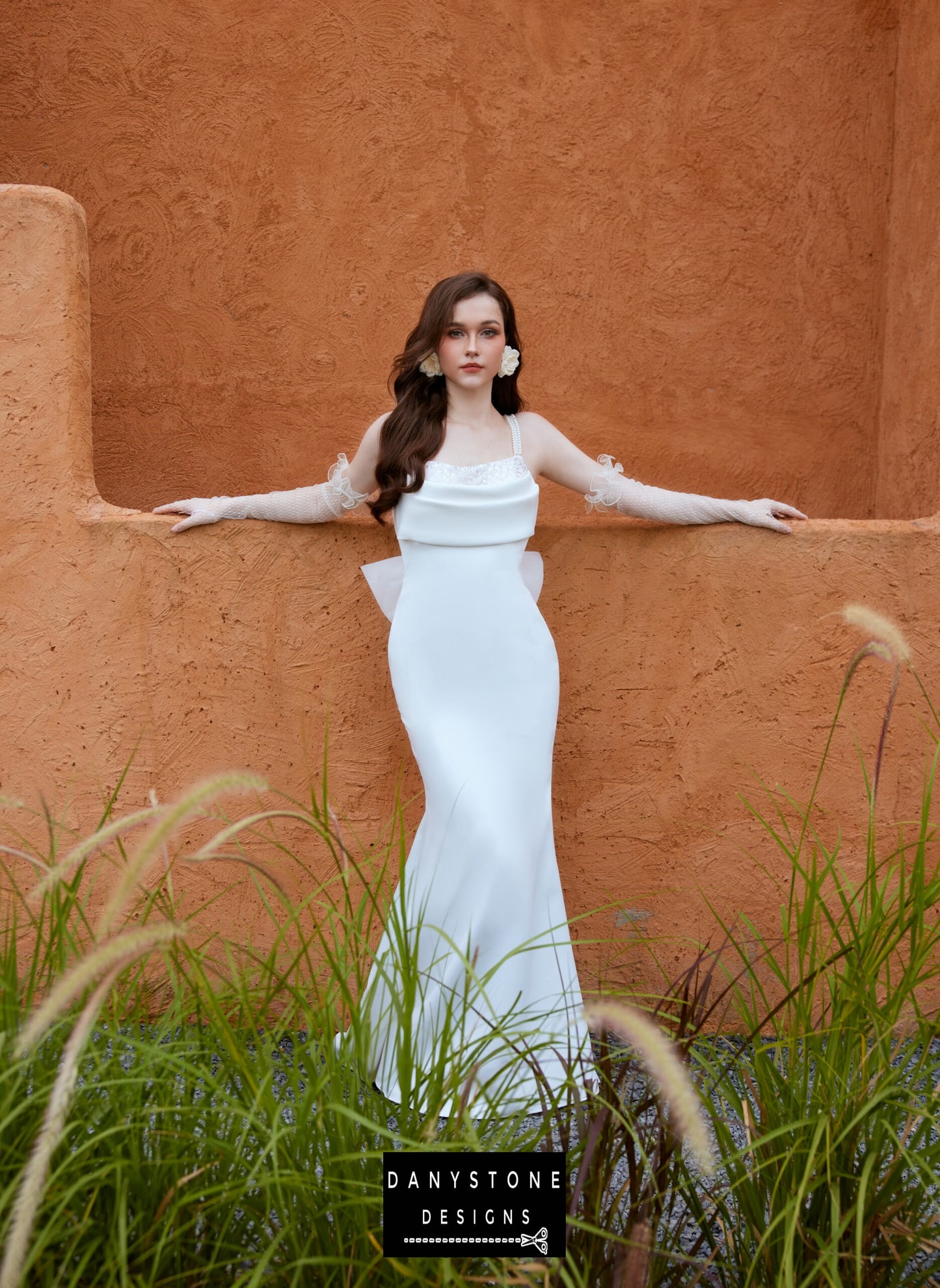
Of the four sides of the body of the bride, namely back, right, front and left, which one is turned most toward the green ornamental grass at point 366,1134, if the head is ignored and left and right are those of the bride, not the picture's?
front

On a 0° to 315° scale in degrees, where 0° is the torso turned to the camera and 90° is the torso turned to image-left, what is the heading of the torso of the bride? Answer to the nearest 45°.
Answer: approximately 0°
